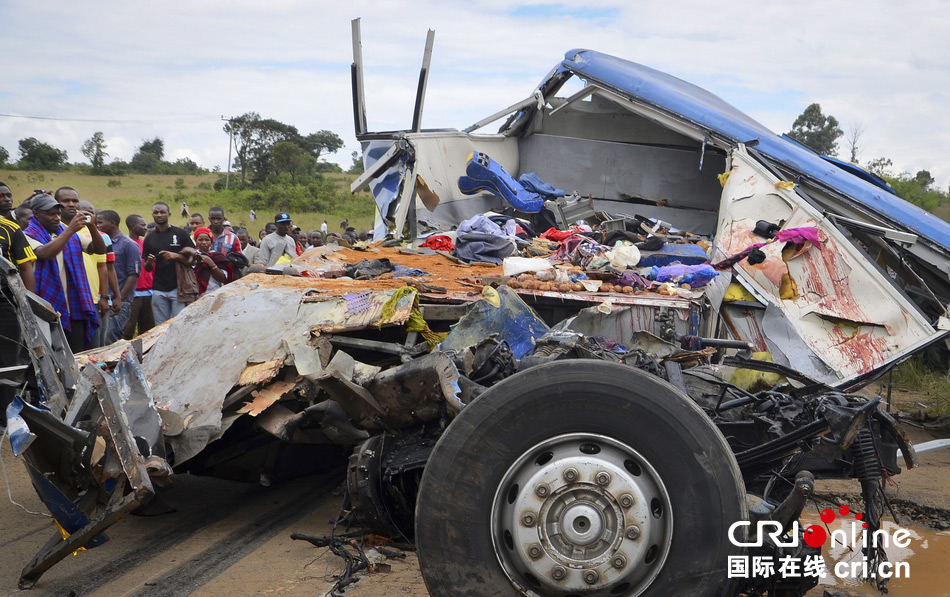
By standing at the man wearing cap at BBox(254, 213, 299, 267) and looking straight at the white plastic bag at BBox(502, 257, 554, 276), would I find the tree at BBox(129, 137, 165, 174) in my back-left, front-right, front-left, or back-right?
back-left

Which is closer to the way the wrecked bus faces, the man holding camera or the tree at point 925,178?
the man holding camera

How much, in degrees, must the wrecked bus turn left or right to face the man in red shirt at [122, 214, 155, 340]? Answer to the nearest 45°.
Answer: approximately 45° to its right

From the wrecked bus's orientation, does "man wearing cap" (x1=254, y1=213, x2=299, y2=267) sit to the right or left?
on its right

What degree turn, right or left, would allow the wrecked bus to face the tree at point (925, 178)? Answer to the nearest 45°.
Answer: approximately 135° to its right

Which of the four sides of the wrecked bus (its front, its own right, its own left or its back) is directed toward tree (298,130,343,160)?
right

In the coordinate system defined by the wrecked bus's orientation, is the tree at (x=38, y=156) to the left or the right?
on its right

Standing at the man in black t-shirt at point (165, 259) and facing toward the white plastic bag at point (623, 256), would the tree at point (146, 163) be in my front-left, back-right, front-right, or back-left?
back-left

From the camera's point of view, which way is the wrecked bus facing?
to the viewer's left
